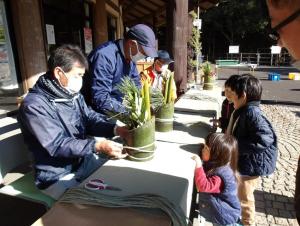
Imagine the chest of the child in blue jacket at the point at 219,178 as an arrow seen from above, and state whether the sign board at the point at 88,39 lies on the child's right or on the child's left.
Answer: on the child's right

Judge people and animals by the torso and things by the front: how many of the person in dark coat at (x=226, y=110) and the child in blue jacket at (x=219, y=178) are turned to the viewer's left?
2

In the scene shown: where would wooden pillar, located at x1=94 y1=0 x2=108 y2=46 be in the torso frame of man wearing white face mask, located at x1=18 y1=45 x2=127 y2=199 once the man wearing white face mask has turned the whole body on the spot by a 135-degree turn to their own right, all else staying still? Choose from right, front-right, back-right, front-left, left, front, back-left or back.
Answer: right

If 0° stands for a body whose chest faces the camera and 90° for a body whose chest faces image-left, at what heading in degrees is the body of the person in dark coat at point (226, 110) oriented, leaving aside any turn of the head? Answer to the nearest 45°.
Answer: approximately 90°

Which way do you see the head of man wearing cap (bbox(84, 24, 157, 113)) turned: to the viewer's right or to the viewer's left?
to the viewer's right

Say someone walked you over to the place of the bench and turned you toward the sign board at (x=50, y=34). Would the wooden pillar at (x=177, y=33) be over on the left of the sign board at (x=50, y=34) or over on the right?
right

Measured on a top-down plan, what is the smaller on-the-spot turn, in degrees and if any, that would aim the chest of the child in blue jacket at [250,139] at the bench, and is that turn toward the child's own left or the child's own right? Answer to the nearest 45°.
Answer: approximately 45° to the child's own left

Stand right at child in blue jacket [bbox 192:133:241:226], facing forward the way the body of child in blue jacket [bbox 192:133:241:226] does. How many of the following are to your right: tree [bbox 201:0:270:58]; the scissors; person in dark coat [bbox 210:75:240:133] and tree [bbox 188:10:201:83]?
3

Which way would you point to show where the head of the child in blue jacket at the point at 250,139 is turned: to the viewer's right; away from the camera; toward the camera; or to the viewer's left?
to the viewer's left
